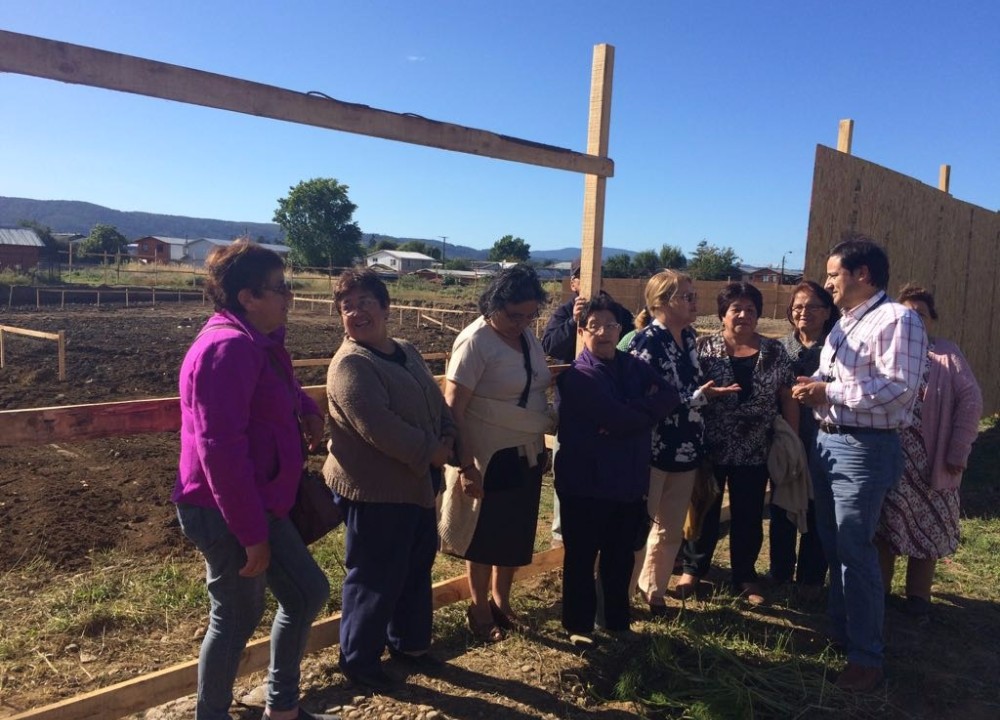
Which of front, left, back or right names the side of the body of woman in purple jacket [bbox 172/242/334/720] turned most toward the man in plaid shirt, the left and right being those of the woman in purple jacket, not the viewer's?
front

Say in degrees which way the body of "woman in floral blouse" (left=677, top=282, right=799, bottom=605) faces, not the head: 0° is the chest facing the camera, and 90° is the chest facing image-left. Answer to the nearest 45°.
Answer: approximately 0°

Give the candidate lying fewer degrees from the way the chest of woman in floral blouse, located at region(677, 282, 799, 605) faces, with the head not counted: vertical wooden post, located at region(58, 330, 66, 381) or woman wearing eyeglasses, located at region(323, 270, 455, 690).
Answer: the woman wearing eyeglasses

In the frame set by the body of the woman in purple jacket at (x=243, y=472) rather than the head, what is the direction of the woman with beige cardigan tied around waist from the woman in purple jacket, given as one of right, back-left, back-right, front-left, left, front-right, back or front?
front-left

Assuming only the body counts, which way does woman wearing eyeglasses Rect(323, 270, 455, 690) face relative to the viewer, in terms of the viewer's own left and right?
facing the viewer and to the right of the viewer

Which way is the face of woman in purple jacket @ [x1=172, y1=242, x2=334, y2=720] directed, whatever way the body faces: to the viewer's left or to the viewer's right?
to the viewer's right

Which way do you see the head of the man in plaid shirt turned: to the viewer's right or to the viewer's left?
to the viewer's left

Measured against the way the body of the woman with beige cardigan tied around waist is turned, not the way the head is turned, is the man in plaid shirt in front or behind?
in front

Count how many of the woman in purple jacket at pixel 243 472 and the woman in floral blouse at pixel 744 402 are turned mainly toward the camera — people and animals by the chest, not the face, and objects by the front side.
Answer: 1

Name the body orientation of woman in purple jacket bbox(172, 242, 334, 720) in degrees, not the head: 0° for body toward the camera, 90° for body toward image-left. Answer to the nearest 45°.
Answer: approximately 270°
